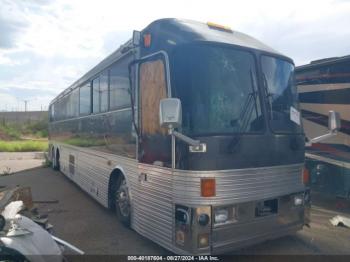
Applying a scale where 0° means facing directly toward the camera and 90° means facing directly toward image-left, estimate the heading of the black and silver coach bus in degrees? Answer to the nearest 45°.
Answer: approximately 315°

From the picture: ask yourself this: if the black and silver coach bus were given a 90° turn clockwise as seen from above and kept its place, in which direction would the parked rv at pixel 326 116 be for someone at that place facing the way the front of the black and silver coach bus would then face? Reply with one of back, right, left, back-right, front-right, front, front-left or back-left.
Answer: back
